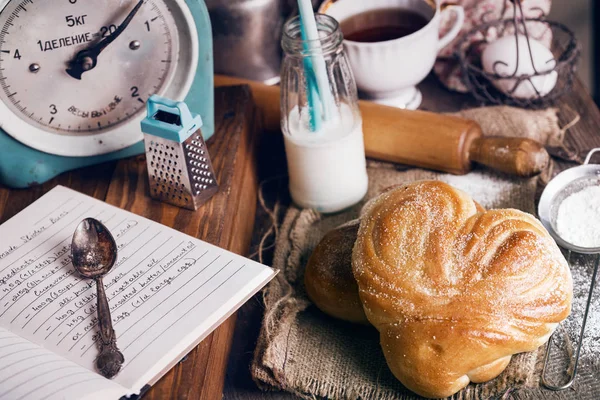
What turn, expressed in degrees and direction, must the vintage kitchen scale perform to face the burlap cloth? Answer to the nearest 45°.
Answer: approximately 45° to its left

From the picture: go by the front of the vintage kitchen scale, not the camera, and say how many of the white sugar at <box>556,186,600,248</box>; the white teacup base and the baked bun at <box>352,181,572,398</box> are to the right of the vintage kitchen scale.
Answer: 0

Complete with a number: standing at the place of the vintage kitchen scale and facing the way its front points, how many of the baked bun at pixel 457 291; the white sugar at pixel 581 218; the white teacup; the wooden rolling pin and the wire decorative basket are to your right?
0

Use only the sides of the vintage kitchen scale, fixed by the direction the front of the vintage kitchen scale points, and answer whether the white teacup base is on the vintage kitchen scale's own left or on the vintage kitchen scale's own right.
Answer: on the vintage kitchen scale's own left

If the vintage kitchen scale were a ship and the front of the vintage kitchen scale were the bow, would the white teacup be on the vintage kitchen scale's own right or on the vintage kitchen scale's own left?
on the vintage kitchen scale's own left

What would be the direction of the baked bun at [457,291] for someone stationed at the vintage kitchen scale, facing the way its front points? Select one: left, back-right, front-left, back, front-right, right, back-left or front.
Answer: front-left

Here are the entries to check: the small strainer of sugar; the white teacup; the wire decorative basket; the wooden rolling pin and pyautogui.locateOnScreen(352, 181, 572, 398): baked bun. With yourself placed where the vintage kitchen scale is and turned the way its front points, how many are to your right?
0

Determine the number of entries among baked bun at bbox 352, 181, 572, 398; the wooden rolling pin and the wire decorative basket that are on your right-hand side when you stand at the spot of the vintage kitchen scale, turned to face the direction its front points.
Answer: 0

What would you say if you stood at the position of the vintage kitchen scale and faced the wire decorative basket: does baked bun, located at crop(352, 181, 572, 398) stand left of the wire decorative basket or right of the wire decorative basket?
right

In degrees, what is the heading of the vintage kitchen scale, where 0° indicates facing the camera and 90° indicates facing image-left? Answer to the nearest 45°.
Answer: approximately 0°

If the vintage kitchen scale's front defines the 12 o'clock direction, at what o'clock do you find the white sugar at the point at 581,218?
The white sugar is roughly at 10 o'clock from the vintage kitchen scale.

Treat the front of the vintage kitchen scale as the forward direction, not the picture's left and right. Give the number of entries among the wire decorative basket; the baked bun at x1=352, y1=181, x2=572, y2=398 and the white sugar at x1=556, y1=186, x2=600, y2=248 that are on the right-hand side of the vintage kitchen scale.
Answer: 0

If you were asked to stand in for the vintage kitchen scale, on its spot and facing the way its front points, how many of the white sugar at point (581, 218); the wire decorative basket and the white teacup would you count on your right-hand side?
0

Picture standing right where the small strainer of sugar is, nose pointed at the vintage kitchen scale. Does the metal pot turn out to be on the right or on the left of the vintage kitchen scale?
right
